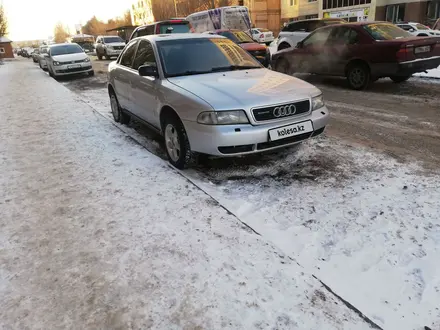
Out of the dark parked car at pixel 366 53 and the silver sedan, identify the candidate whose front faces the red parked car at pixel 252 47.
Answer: the dark parked car at pixel 366 53

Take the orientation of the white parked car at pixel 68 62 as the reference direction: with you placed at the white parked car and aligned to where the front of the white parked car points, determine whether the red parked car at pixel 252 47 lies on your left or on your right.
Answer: on your left

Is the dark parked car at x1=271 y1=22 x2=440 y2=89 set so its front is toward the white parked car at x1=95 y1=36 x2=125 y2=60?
yes

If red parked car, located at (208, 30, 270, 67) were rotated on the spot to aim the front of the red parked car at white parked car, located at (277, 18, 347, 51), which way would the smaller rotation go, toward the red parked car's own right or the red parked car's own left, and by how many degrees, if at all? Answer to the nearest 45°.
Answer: approximately 90° to the red parked car's own left

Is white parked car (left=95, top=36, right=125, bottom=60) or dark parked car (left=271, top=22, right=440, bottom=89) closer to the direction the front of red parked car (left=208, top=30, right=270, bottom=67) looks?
the dark parked car

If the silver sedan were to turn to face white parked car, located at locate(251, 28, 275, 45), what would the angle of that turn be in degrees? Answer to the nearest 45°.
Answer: approximately 135° to its left

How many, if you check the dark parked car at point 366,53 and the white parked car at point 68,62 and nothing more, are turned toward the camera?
1

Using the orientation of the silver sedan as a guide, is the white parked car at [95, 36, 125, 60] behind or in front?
behind

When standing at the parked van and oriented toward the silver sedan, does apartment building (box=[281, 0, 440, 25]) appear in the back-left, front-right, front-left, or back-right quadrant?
back-left

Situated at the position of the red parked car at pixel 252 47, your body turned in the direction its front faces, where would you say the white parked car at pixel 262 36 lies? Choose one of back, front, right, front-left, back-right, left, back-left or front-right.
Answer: back-left

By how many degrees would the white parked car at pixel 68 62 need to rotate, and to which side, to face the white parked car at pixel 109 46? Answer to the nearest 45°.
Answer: approximately 180°

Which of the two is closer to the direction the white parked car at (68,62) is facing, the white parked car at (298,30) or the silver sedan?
the silver sedan

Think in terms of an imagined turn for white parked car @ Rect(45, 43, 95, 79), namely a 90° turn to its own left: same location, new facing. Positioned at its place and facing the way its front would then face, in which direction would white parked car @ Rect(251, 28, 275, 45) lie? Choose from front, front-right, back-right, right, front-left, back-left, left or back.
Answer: front-left
